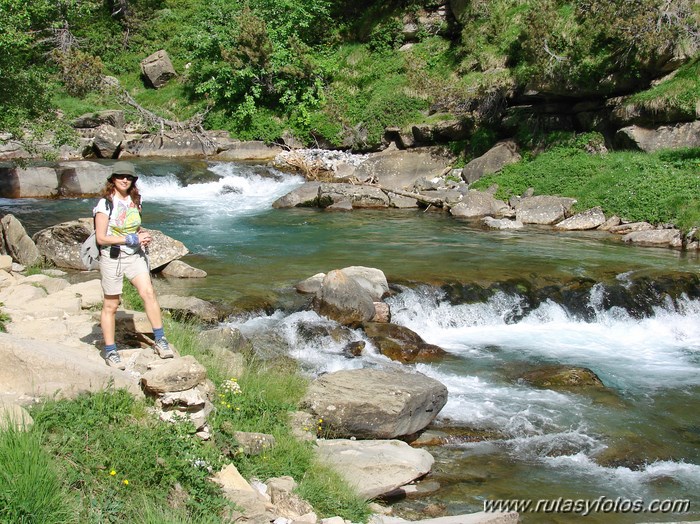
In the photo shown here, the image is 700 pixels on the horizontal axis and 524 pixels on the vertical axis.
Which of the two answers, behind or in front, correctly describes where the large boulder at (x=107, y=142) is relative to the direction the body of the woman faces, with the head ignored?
behind

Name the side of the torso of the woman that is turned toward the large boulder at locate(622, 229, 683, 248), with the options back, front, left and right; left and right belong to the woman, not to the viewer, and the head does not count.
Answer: left

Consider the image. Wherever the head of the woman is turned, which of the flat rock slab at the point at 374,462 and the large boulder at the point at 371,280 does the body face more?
the flat rock slab

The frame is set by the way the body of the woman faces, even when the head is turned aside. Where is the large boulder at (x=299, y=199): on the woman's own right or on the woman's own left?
on the woman's own left

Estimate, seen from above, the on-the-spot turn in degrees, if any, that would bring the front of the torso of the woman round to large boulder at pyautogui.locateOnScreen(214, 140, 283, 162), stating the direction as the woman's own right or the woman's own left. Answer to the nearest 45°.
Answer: approximately 135° to the woman's own left

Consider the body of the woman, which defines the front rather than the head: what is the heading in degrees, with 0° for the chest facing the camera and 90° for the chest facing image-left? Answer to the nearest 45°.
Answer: approximately 315°

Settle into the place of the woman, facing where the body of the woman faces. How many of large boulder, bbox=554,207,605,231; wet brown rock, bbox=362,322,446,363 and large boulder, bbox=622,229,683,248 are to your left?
3

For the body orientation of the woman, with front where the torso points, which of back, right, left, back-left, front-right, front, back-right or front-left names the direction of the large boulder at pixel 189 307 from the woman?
back-left

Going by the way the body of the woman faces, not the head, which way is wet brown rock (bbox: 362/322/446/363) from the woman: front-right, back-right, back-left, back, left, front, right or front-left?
left

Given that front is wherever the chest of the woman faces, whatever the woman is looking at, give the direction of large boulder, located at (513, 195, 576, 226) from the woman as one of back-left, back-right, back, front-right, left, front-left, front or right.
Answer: left

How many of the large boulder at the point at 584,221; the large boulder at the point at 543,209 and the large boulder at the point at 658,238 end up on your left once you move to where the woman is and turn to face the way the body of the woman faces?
3

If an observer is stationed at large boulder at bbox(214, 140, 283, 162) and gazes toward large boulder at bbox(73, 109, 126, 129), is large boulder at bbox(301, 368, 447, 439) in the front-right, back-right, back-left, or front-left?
back-left
